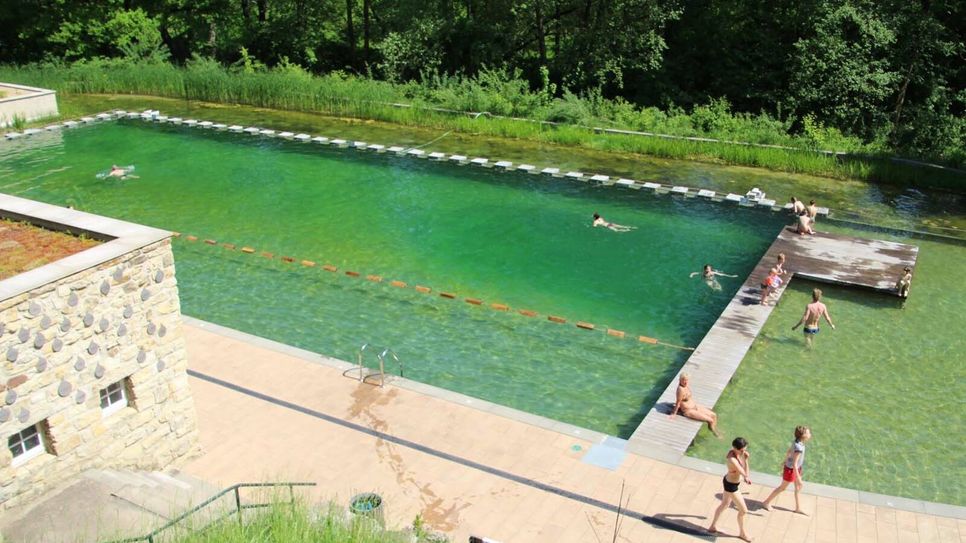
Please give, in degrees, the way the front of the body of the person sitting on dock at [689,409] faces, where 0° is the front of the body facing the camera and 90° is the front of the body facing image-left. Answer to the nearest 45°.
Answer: approximately 315°

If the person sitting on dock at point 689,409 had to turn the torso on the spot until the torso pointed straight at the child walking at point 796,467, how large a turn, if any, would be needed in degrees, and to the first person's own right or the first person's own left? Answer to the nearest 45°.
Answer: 0° — they already face them

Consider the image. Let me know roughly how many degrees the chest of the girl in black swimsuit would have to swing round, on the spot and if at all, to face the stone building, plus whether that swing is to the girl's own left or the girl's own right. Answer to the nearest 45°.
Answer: approximately 135° to the girl's own right

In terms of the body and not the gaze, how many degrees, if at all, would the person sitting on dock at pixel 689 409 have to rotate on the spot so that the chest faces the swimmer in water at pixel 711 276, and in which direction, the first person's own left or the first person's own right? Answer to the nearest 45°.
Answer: approximately 135° to the first person's own left

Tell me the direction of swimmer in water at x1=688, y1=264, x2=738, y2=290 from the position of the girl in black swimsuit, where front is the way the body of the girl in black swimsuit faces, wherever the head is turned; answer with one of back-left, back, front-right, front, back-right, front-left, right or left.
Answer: back-left

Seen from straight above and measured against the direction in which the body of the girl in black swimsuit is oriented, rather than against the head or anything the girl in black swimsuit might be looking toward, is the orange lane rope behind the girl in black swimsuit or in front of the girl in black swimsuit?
behind
